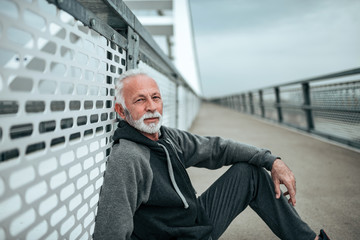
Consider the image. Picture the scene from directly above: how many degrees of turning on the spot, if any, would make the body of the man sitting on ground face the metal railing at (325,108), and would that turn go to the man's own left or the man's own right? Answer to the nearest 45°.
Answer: approximately 90° to the man's own left

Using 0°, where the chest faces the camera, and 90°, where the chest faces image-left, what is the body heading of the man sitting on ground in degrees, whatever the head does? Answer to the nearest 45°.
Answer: approximately 315°
